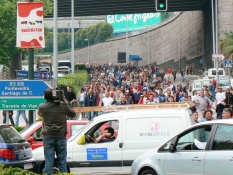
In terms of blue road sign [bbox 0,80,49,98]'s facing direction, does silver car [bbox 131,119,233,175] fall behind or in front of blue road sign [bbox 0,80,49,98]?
in front

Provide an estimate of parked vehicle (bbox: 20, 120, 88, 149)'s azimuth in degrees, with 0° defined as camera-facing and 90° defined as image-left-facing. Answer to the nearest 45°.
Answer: approximately 90°

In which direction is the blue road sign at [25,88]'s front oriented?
toward the camera

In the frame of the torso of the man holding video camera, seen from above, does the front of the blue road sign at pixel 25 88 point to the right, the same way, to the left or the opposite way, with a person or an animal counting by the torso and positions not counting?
the opposite way

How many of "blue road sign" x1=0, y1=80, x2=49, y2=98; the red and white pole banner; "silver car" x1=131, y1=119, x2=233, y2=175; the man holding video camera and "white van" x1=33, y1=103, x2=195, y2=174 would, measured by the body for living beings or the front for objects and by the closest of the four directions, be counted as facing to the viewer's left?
2

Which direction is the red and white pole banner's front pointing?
toward the camera

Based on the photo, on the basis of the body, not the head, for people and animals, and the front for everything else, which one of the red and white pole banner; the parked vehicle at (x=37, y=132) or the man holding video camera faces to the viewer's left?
the parked vehicle

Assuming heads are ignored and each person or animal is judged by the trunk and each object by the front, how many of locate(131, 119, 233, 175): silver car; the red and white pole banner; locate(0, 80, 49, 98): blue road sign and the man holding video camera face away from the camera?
1

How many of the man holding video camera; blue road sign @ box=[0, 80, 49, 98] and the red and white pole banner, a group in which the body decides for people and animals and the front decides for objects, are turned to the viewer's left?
0

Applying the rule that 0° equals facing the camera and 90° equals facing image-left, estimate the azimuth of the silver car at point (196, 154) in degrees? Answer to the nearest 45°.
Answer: approximately 90°

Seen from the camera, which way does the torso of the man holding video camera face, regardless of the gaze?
away from the camera

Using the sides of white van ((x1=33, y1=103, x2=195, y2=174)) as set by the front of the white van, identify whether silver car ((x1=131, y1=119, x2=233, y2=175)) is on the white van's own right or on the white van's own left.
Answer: on the white van's own left

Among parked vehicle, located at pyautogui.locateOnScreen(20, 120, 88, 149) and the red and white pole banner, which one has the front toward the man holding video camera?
the red and white pole banner
